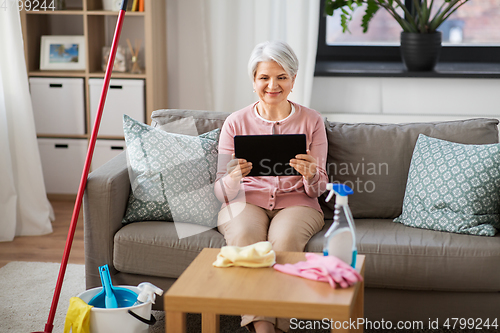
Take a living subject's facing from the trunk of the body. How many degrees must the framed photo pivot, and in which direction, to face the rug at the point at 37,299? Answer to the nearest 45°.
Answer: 0° — it already faces it

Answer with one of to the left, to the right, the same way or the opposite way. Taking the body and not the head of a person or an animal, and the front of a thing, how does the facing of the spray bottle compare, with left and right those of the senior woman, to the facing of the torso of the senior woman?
to the right

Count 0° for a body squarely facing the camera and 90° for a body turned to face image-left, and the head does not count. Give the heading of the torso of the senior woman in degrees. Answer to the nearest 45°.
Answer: approximately 0°

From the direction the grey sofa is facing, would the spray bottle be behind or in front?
in front

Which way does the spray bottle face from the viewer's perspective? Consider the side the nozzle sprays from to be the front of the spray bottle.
to the viewer's left

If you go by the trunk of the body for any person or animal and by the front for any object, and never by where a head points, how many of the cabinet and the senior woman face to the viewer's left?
0

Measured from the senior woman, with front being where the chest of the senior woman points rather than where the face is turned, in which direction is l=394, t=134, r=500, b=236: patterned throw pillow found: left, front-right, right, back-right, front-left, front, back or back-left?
left

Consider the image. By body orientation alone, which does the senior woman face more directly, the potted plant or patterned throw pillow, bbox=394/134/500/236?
the patterned throw pillow

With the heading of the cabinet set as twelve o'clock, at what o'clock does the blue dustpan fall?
The blue dustpan is roughly at 12 o'clock from the cabinet.

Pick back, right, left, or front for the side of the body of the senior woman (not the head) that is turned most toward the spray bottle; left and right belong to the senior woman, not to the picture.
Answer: front

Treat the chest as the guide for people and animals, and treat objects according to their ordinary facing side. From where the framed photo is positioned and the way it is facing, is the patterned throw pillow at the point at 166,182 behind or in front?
in front
